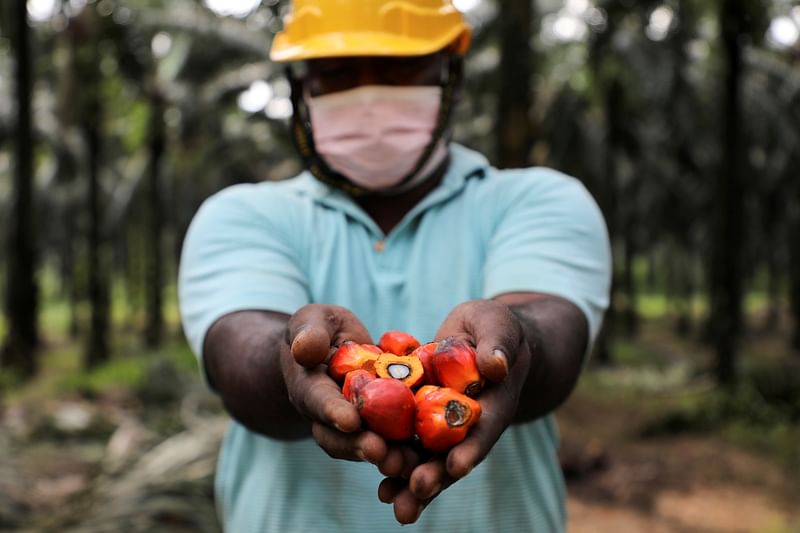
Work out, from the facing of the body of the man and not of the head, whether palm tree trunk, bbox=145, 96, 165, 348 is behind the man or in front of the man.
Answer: behind

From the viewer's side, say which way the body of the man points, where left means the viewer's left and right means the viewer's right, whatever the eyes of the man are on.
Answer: facing the viewer

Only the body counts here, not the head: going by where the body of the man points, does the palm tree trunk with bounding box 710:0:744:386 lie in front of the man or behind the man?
behind

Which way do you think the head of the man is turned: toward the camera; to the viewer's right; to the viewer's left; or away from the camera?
toward the camera

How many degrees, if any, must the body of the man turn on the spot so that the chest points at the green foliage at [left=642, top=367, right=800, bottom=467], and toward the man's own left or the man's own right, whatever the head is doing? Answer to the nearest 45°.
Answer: approximately 135° to the man's own left

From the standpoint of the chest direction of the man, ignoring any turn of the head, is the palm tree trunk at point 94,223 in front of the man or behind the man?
behind

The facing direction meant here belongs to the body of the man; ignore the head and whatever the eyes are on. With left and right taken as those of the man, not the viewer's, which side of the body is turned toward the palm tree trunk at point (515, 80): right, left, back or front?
back

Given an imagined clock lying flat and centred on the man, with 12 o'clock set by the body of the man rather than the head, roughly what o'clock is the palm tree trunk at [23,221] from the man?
The palm tree trunk is roughly at 5 o'clock from the man.
